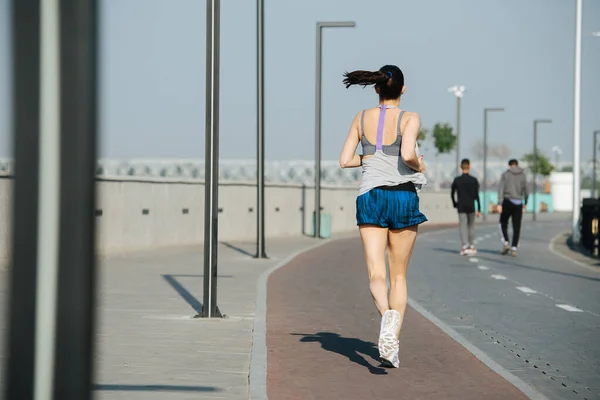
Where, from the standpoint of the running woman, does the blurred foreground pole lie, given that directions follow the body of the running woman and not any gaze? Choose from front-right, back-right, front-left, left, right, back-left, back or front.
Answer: back

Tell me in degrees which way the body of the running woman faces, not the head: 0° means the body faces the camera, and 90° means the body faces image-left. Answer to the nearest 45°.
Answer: approximately 180°

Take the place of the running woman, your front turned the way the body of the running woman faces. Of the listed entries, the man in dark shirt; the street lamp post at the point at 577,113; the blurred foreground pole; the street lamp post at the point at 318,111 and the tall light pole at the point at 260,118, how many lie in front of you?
4

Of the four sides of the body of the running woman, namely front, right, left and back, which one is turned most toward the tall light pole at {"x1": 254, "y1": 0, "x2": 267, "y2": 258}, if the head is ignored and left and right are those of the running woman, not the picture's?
front

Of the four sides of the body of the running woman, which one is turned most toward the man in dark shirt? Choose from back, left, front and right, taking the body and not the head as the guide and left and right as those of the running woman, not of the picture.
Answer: front

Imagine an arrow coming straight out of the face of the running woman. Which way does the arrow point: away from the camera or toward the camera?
away from the camera

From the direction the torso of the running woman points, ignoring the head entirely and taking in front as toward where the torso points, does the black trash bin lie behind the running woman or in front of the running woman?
in front

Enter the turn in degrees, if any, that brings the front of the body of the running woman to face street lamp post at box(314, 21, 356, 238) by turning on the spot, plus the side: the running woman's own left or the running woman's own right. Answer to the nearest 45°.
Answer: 0° — they already face it

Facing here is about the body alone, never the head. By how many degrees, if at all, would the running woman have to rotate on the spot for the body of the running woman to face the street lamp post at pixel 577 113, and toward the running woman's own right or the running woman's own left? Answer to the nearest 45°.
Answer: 0° — they already face it
